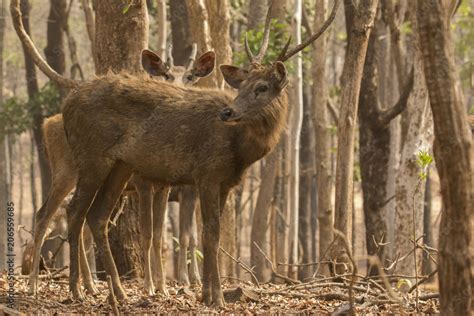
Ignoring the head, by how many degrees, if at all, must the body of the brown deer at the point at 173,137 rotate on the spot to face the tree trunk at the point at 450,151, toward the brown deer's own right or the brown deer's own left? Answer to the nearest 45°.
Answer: approximately 45° to the brown deer's own right

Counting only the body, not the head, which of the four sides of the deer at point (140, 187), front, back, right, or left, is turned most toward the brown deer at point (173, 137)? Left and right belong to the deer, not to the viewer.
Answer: right

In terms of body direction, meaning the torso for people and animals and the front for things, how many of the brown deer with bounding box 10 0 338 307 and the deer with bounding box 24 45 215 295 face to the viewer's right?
2

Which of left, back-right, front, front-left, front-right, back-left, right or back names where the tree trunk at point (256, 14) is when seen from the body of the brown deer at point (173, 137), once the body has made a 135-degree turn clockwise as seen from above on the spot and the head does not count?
back-right

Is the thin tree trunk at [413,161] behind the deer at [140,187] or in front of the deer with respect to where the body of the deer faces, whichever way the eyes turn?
in front

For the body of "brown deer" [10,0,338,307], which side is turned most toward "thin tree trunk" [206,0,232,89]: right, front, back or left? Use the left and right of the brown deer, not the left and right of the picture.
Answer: left

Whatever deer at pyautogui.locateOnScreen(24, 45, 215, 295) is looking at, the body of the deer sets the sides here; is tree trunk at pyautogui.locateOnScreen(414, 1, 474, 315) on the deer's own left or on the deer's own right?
on the deer's own right

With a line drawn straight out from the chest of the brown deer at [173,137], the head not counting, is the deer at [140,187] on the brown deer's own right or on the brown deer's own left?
on the brown deer's own left

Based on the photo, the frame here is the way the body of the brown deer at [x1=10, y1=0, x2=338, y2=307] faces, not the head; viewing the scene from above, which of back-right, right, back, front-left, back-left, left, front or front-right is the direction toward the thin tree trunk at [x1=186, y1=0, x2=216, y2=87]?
left

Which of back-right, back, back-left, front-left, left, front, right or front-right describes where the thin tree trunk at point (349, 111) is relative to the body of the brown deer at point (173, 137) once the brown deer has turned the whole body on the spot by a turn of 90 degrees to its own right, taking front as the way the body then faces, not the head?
back-left

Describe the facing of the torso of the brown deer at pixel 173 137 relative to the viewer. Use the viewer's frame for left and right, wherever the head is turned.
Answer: facing to the right of the viewer

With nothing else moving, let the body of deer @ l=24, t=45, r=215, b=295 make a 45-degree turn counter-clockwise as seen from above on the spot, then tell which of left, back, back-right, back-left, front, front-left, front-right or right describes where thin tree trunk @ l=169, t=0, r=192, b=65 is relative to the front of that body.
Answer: front-left

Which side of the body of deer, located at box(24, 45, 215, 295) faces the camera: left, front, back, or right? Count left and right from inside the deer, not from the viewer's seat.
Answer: right
